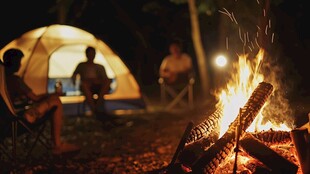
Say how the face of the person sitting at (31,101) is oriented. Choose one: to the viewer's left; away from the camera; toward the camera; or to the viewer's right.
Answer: to the viewer's right

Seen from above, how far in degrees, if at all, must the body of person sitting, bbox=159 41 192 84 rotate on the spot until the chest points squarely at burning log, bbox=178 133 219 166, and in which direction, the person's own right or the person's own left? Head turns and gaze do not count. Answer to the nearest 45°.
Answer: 0° — they already face it

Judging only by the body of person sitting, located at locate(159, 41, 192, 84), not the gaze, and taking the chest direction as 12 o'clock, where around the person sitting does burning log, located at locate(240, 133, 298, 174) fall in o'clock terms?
The burning log is roughly at 12 o'clock from the person sitting.

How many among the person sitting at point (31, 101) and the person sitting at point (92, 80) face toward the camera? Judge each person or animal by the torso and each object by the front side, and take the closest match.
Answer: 1

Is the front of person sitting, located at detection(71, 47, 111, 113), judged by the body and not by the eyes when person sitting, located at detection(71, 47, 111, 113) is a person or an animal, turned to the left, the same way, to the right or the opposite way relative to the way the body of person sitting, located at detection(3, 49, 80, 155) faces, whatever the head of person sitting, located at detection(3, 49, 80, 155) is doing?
to the right

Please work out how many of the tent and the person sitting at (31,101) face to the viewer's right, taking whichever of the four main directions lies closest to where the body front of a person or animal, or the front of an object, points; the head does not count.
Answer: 1

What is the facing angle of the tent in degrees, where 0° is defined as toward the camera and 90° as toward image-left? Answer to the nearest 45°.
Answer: approximately 0°

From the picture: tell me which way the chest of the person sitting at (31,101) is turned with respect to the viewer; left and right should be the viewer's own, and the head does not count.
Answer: facing to the right of the viewer
